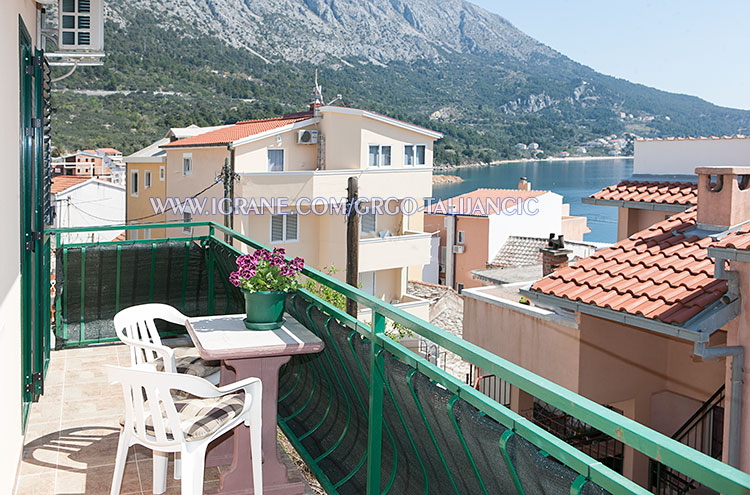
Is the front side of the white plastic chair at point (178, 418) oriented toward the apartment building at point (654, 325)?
yes

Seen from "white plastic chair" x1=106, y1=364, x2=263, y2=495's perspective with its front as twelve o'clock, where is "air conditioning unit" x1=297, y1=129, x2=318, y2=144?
The air conditioning unit is roughly at 11 o'clock from the white plastic chair.

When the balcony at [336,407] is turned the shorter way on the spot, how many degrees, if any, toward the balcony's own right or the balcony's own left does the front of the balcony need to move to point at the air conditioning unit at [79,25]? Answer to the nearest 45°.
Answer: approximately 135° to the balcony's own left

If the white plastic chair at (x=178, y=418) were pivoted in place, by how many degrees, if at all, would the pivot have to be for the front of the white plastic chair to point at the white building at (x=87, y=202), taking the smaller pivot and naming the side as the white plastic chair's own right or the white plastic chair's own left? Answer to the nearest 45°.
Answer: approximately 45° to the white plastic chair's own left

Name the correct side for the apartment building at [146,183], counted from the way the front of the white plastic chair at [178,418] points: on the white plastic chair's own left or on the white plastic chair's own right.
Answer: on the white plastic chair's own left

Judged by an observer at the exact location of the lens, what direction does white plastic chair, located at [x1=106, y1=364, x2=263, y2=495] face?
facing away from the viewer and to the right of the viewer

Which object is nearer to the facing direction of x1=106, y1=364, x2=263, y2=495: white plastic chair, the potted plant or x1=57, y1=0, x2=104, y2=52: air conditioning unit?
the potted plant
